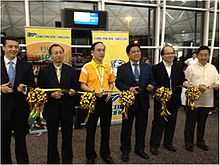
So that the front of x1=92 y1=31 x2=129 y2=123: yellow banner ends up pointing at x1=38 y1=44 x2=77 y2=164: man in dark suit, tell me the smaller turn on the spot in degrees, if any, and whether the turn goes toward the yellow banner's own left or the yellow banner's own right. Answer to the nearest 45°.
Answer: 0° — it already faces them

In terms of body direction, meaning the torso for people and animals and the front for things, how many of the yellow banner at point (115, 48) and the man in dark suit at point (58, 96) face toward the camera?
2

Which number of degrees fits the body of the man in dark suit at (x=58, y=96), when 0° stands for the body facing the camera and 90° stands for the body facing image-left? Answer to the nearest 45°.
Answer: approximately 0°

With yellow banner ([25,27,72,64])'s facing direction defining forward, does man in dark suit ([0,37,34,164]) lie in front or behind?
in front

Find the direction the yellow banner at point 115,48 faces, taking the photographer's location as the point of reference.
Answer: facing the viewer

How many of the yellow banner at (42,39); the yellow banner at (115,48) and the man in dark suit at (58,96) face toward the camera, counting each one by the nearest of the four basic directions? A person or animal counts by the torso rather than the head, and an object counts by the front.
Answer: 3

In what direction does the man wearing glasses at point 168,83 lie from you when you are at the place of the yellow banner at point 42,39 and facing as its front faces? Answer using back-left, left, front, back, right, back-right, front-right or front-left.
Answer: front-left

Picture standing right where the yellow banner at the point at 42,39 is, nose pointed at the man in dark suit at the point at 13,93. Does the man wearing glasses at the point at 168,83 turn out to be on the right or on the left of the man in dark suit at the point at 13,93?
left

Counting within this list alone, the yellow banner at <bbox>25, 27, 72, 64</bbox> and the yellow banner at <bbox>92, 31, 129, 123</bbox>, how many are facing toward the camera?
2

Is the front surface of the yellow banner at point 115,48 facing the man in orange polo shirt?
yes

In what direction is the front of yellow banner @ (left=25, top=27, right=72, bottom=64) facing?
toward the camera
